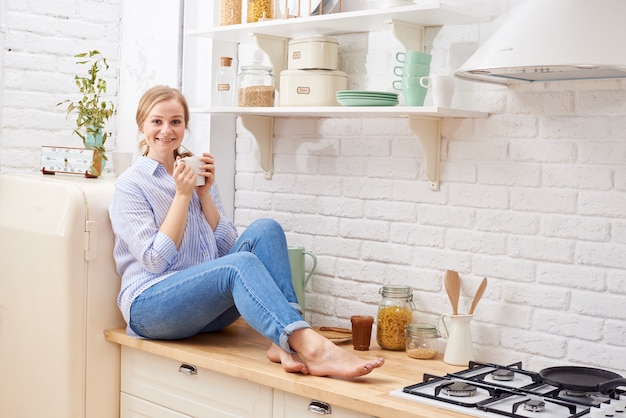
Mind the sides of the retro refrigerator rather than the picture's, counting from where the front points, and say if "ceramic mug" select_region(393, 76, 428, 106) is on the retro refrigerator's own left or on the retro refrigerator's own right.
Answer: on the retro refrigerator's own left

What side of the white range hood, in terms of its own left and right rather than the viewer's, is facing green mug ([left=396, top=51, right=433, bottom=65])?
right

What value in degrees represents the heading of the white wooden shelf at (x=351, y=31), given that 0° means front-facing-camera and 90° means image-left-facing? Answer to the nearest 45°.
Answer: approximately 45°

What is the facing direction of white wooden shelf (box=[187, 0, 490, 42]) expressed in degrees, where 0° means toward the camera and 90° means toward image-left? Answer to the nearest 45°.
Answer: approximately 45°
